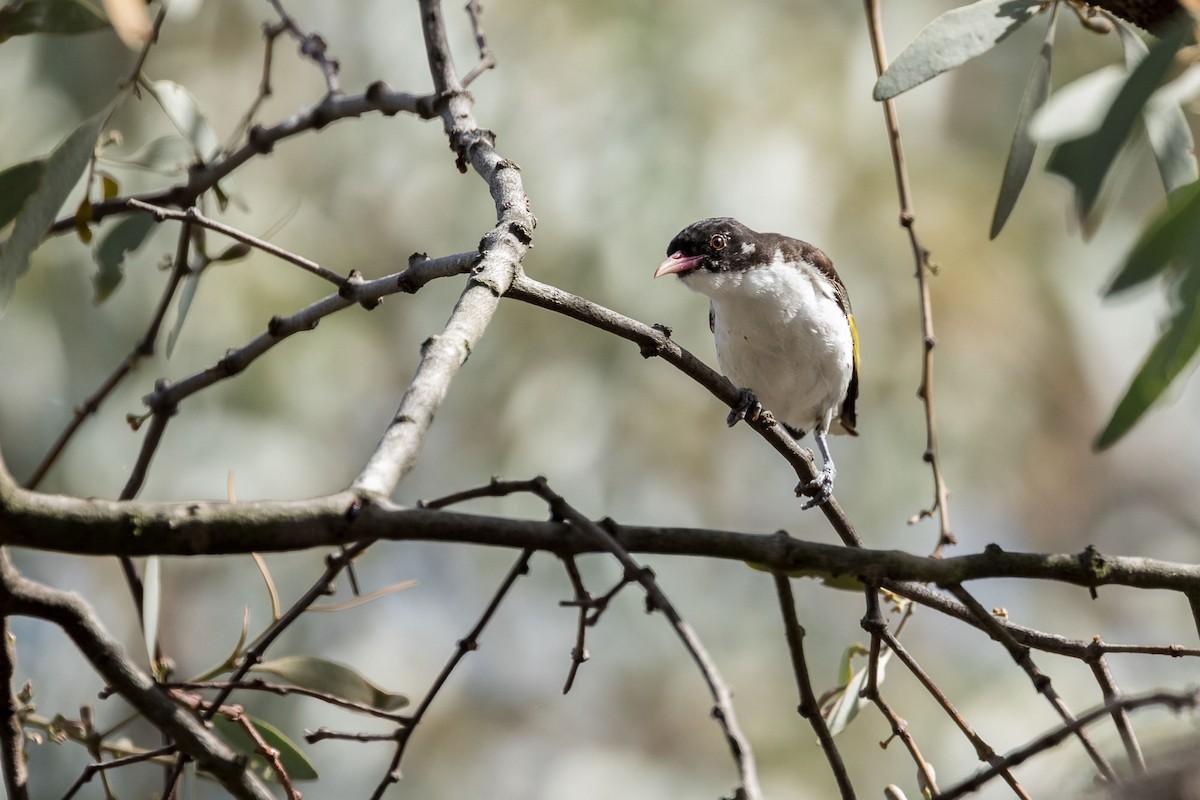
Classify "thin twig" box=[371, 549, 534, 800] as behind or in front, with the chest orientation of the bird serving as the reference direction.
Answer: in front

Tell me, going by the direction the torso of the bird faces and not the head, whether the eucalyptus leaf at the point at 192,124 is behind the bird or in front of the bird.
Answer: in front

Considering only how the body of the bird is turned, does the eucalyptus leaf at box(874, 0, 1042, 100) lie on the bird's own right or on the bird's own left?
on the bird's own left

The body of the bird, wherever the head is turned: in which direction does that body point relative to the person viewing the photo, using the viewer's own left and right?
facing the viewer and to the left of the viewer

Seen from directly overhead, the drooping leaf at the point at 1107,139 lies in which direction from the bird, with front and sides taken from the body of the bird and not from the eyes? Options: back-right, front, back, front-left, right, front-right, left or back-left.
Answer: front-left

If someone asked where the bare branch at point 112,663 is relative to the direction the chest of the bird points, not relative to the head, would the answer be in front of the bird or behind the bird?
in front

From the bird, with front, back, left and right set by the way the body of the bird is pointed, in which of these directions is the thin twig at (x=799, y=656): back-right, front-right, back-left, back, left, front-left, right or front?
front-left
